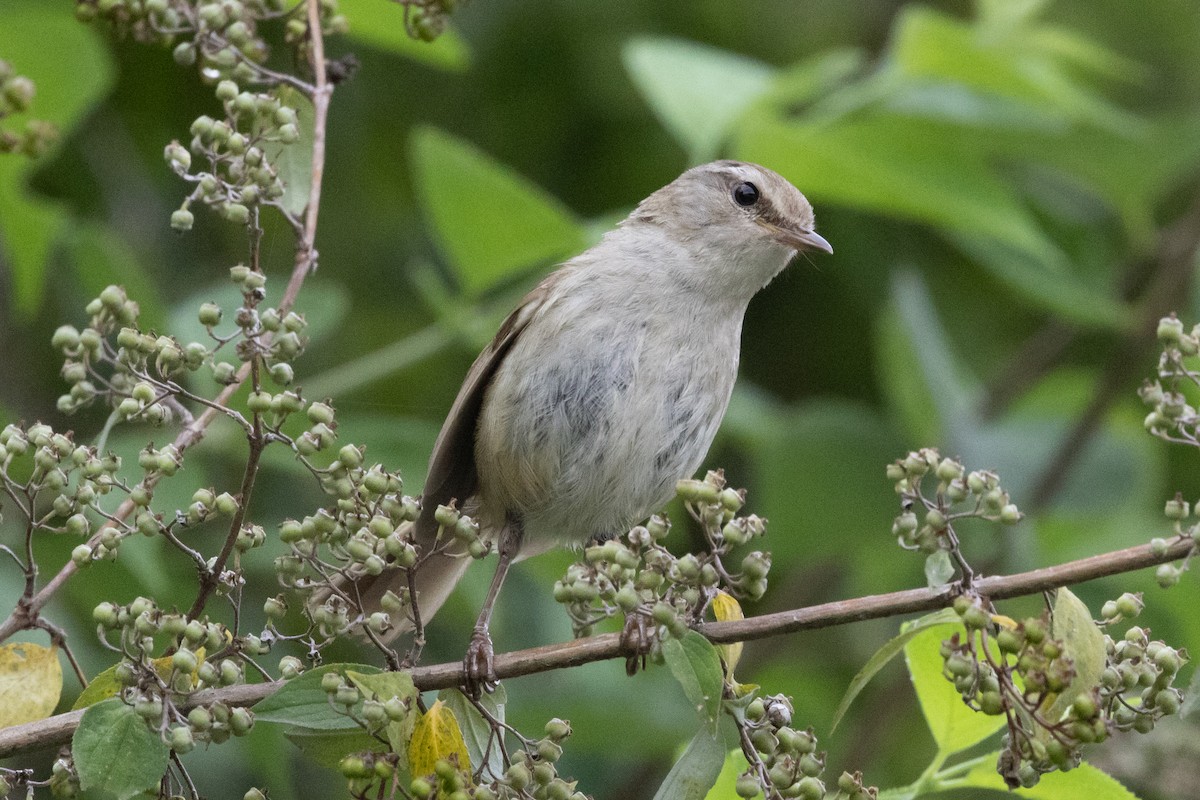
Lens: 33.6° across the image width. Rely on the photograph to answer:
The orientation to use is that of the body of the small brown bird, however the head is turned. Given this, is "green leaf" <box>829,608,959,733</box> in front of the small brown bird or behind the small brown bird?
in front

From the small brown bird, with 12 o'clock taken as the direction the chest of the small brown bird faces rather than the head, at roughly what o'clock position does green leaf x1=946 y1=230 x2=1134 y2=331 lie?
The green leaf is roughly at 9 o'clock from the small brown bird.

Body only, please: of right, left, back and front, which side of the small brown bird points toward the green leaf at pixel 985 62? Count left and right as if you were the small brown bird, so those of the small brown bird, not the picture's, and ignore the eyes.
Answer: left

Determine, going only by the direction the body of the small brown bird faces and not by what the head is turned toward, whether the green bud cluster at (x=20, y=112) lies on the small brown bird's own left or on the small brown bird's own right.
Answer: on the small brown bird's own right

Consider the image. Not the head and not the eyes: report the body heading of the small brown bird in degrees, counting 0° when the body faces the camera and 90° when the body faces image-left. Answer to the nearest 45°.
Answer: approximately 315°

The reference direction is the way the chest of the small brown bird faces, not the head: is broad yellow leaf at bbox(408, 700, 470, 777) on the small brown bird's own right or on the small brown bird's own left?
on the small brown bird's own right

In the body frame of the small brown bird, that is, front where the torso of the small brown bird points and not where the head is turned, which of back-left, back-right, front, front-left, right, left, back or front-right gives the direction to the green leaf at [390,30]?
back

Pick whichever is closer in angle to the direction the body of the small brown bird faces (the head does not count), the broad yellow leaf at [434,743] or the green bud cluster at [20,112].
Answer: the broad yellow leaf

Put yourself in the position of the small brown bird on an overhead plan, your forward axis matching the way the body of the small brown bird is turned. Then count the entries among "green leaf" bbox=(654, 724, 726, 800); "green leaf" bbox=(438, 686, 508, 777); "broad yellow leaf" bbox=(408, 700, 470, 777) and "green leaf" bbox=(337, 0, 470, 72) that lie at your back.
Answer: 1

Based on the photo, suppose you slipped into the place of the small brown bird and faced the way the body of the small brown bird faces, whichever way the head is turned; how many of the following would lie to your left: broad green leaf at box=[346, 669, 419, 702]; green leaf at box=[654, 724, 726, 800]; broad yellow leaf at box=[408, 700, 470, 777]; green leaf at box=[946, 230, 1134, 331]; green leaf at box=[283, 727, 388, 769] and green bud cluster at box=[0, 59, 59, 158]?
1

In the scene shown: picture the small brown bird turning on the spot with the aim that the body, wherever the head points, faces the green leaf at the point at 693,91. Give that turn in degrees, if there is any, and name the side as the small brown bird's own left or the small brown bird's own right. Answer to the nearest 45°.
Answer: approximately 135° to the small brown bird's own left
